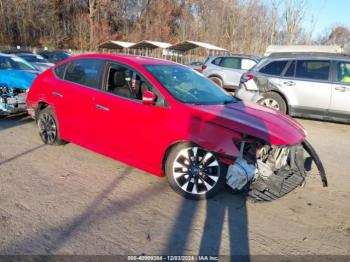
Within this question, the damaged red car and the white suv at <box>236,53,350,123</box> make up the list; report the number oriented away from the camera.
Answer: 0

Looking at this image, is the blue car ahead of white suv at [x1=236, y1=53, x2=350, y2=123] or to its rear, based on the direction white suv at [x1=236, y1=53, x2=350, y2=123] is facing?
to the rear

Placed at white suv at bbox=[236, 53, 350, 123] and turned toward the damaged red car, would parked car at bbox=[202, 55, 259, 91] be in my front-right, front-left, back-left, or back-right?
back-right

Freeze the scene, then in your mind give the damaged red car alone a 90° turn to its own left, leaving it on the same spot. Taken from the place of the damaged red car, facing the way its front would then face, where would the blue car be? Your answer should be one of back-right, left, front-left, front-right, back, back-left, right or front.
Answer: left

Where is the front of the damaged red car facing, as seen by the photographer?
facing the viewer and to the right of the viewer

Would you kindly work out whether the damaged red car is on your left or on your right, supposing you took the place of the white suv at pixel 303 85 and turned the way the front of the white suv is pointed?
on your right

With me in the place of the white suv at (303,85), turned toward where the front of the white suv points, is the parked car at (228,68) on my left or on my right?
on my left

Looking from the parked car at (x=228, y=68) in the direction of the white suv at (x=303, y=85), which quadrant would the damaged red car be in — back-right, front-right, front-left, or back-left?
front-right

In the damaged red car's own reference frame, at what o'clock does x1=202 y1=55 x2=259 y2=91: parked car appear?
The parked car is roughly at 8 o'clock from the damaged red car.

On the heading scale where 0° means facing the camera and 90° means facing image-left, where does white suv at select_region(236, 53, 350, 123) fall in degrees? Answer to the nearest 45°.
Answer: approximately 270°

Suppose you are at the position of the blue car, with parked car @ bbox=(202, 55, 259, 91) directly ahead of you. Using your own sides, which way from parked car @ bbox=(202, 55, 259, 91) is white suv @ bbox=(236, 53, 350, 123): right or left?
right
